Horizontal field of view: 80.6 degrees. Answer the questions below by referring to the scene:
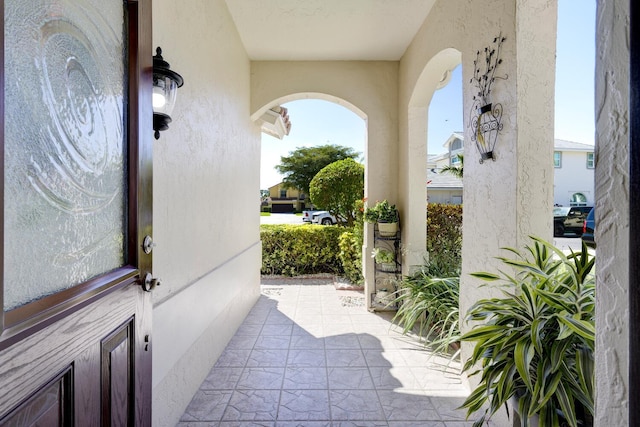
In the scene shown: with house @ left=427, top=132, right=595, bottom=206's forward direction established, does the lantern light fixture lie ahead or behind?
ahead

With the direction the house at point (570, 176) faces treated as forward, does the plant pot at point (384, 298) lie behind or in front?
in front

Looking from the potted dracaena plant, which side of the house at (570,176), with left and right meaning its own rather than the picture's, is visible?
front

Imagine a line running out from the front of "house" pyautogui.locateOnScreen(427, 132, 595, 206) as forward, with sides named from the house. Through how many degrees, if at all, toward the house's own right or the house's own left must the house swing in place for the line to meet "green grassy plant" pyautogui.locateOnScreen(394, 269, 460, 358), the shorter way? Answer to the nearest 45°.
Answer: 0° — it already faces it

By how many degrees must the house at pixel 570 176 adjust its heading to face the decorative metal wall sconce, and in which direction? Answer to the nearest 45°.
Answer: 0° — it already faces it

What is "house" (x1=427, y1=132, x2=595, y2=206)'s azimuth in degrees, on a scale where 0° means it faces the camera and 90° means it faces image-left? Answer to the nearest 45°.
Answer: approximately 0°

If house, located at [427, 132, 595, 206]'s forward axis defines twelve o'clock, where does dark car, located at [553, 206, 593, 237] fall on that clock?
The dark car is roughly at 12 o'clock from the house.

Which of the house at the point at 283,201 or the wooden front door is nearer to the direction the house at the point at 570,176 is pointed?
the wooden front door

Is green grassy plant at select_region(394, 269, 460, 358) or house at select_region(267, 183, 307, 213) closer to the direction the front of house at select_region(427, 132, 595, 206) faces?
the green grassy plant

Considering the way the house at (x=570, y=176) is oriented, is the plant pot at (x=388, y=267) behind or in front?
in front
